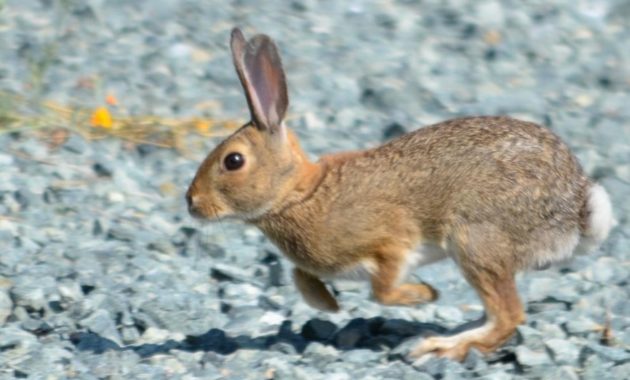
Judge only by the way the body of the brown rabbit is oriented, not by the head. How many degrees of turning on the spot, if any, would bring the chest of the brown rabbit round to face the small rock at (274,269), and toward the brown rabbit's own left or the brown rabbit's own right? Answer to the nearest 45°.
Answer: approximately 45° to the brown rabbit's own right

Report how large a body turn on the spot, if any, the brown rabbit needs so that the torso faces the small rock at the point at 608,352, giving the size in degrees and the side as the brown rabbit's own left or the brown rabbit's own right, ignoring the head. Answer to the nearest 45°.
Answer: approximately 180°

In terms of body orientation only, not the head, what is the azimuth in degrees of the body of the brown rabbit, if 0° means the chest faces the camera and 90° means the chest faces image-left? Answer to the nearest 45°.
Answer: approximately 90°

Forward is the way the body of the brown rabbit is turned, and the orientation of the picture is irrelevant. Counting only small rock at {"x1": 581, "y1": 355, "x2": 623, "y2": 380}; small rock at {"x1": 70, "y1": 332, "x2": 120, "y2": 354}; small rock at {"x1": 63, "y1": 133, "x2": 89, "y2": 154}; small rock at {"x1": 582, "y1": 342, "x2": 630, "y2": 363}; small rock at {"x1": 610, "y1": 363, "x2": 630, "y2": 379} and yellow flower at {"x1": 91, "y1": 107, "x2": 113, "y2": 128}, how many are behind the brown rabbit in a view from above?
3

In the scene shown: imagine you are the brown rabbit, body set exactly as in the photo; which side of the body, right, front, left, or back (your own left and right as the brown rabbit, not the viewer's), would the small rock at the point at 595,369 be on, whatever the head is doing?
back

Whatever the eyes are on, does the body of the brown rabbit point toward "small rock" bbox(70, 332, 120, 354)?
yes

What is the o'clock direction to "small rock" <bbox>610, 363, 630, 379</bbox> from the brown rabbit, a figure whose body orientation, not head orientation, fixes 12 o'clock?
The small rock is roughly at 6 o'clock from the brown rabbit.

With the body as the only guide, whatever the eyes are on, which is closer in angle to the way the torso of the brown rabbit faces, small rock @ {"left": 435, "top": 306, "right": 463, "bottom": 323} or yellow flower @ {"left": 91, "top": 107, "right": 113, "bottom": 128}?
the yellow flower

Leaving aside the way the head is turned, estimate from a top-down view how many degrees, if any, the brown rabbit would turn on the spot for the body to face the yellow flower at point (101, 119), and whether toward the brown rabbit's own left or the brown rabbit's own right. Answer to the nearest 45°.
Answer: approximately 45° to the brown rabbit's own right

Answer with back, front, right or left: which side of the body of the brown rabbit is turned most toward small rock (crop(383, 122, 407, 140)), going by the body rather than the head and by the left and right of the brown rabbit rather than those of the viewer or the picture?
right
